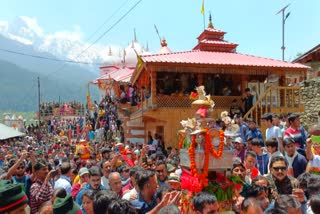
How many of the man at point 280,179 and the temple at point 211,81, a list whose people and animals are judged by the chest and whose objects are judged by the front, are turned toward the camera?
2

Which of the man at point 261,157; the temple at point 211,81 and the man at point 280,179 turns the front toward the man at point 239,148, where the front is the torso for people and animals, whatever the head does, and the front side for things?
the temple

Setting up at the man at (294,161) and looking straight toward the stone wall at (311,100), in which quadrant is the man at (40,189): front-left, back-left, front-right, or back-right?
back-left

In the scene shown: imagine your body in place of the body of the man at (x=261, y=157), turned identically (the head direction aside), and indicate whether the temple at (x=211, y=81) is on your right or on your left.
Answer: on your right

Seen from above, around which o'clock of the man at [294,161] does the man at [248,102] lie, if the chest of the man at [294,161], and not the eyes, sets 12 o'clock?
the man at [248,102] is roughly at 4 o'clock from the man at [294,161].

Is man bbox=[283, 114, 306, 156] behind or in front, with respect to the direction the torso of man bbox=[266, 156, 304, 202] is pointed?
behind

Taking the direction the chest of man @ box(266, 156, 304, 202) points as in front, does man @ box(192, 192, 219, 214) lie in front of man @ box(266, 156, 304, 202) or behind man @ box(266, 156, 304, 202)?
in front

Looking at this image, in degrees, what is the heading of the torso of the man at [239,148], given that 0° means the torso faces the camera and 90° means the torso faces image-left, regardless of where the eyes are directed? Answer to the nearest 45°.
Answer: approximately 45°

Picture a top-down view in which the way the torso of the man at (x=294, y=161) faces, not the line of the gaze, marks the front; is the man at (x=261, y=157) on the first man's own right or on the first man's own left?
on the first man's own right
